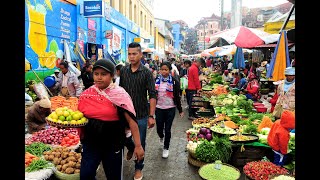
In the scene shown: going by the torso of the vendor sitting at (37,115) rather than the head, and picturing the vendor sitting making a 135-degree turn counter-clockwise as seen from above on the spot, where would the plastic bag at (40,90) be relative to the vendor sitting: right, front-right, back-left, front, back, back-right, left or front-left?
front-right

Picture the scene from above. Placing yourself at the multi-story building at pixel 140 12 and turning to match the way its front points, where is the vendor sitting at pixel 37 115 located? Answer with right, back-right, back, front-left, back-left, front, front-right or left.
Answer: front-right

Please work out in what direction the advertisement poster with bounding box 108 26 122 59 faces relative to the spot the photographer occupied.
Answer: facing the viewer and to the right of the viewer

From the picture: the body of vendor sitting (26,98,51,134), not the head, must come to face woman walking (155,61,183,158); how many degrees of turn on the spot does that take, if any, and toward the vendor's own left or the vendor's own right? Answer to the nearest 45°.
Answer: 0° — they already face them

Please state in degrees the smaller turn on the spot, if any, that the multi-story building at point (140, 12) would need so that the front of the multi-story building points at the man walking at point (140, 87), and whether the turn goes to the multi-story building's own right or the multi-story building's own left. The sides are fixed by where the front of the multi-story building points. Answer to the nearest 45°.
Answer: approximately 45° to the multi-story building's own right

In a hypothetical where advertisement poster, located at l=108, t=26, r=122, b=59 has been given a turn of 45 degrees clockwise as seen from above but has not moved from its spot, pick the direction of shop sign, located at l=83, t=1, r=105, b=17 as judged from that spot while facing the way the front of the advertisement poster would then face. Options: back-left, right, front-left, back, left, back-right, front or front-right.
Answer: front

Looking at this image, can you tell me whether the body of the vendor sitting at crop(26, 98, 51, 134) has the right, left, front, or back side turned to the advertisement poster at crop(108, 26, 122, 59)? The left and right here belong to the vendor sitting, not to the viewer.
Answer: left

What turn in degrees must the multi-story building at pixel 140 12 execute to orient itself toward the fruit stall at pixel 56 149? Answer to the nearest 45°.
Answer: approximately 45° to its right

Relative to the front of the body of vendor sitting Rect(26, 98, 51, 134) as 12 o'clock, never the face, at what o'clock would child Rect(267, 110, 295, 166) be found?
The child is roughly at 1 o'clock from the vendor sitting.

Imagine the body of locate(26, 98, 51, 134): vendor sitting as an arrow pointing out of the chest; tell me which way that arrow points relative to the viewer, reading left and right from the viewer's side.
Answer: facing to the right of the viewer

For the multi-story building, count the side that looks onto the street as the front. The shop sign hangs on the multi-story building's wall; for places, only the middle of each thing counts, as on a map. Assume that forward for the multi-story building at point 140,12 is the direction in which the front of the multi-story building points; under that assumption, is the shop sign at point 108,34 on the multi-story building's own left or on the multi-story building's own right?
on the multi-story building's own right

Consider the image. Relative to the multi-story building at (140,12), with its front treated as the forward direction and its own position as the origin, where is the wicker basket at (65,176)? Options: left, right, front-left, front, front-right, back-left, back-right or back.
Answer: front-right

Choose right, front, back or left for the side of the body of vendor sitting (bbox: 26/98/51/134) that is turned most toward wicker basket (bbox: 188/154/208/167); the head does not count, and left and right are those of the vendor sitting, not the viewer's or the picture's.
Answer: front

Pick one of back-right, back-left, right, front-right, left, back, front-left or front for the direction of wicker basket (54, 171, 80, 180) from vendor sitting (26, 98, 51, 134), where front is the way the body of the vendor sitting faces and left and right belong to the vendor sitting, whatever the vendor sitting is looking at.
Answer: right
